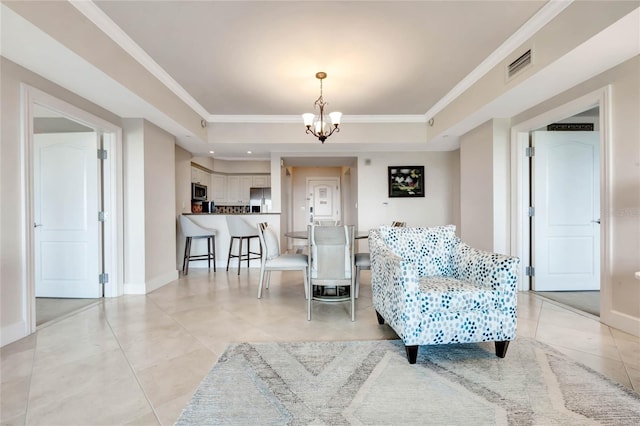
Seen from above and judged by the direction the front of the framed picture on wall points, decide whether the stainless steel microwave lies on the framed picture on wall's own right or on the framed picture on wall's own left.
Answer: on the framed picture on wall's own right

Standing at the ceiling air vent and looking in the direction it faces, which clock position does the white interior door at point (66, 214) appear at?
The white interior door is roughly at 11 o'clock from the ceiling air vent.

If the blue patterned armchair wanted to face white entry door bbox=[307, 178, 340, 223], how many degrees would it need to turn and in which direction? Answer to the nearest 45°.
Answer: approximately 180°

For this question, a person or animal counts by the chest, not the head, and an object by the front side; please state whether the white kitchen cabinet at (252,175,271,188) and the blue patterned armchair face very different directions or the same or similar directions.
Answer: same or similar directions

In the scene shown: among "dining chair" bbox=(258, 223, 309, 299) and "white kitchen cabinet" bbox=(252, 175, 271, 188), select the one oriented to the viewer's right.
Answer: the dining chair

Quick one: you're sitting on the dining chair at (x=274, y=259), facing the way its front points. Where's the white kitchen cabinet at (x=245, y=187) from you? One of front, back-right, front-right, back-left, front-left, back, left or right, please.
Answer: left

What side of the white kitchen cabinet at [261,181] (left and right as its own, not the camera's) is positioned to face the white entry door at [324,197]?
left

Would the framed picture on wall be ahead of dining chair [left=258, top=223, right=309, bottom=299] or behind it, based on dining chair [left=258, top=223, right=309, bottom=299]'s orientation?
ahead

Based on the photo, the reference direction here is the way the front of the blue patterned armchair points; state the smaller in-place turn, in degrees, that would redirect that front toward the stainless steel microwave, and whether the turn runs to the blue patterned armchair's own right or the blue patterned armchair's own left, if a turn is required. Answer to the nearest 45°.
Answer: approximately 180°

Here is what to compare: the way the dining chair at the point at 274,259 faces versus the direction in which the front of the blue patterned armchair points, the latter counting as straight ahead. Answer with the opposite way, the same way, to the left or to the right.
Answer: to the left

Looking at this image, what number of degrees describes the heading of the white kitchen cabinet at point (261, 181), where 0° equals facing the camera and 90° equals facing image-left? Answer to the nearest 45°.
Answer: approximately 0°

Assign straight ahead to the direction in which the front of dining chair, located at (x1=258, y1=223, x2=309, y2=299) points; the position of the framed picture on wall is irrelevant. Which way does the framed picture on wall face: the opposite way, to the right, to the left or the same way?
to the right

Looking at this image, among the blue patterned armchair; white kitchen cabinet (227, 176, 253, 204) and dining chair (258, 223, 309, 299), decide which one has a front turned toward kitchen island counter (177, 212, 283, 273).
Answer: the white kitchen cabinet

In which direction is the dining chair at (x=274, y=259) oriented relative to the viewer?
to the viewer's right

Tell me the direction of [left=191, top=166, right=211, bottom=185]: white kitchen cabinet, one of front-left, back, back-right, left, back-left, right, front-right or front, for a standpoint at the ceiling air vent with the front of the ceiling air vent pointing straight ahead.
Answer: front

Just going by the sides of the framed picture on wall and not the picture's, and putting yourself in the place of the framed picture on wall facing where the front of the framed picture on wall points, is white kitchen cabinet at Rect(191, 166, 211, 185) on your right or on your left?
on your right

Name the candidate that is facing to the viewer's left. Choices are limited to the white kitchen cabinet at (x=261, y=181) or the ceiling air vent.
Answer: the ceiling air vent

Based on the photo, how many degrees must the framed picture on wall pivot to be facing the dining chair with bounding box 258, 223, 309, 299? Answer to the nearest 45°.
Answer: approximately 45° to its right

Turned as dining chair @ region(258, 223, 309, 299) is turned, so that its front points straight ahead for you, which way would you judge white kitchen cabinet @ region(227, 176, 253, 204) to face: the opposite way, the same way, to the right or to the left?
to the right

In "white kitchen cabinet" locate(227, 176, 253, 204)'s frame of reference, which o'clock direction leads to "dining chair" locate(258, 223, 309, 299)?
The dining chair is roughly at 12 o'clock from the white kitchen cabinet.

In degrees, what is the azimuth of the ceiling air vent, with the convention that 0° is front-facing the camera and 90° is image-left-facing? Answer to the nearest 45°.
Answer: approximately 90°
